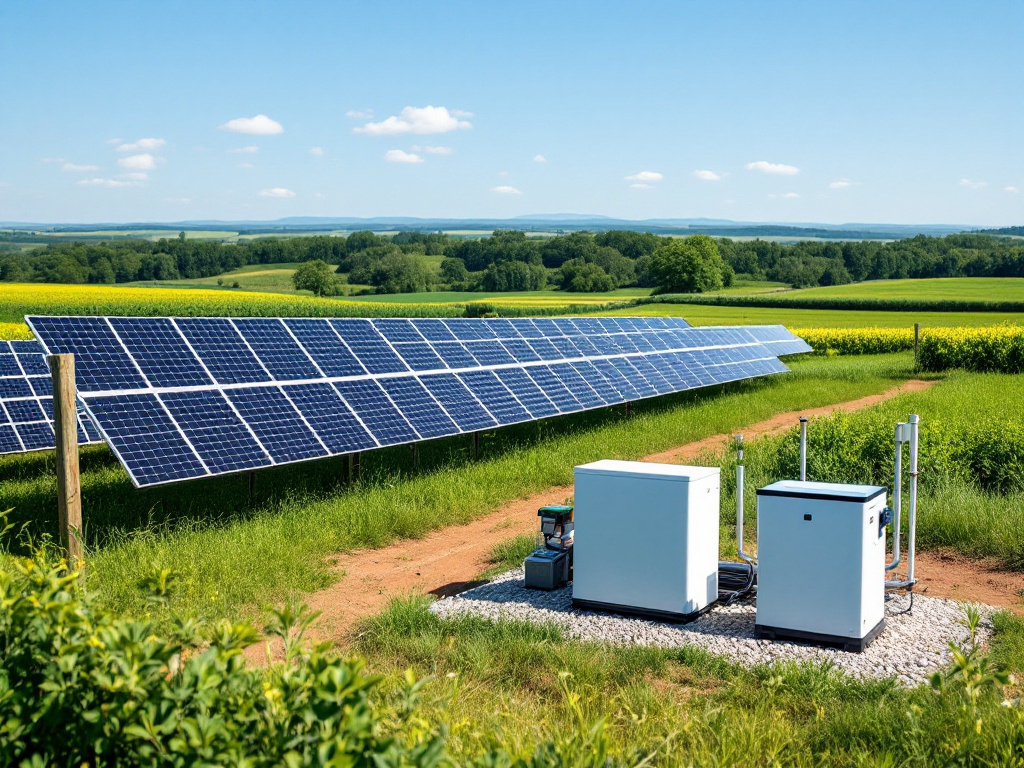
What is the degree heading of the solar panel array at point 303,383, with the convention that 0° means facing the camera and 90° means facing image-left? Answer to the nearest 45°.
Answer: approximately 315°

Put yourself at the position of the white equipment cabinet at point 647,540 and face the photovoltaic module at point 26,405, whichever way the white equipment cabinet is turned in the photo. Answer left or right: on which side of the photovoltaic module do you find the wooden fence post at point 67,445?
left

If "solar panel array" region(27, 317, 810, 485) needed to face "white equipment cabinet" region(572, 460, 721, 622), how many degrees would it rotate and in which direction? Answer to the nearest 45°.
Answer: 0° — it already faces it

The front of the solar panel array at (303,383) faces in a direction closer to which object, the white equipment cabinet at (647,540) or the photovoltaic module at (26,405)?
the white equipment cabinet

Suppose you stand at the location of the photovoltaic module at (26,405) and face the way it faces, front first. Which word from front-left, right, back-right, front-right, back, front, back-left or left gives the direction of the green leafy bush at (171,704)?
front-right

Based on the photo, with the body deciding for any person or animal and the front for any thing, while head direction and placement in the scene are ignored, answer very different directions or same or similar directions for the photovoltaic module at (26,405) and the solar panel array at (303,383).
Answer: same or similar directions

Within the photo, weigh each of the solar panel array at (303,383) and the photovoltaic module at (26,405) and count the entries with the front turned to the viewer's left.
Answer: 0

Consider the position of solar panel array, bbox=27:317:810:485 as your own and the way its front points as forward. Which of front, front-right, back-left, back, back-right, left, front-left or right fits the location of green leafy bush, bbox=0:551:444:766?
front-right
